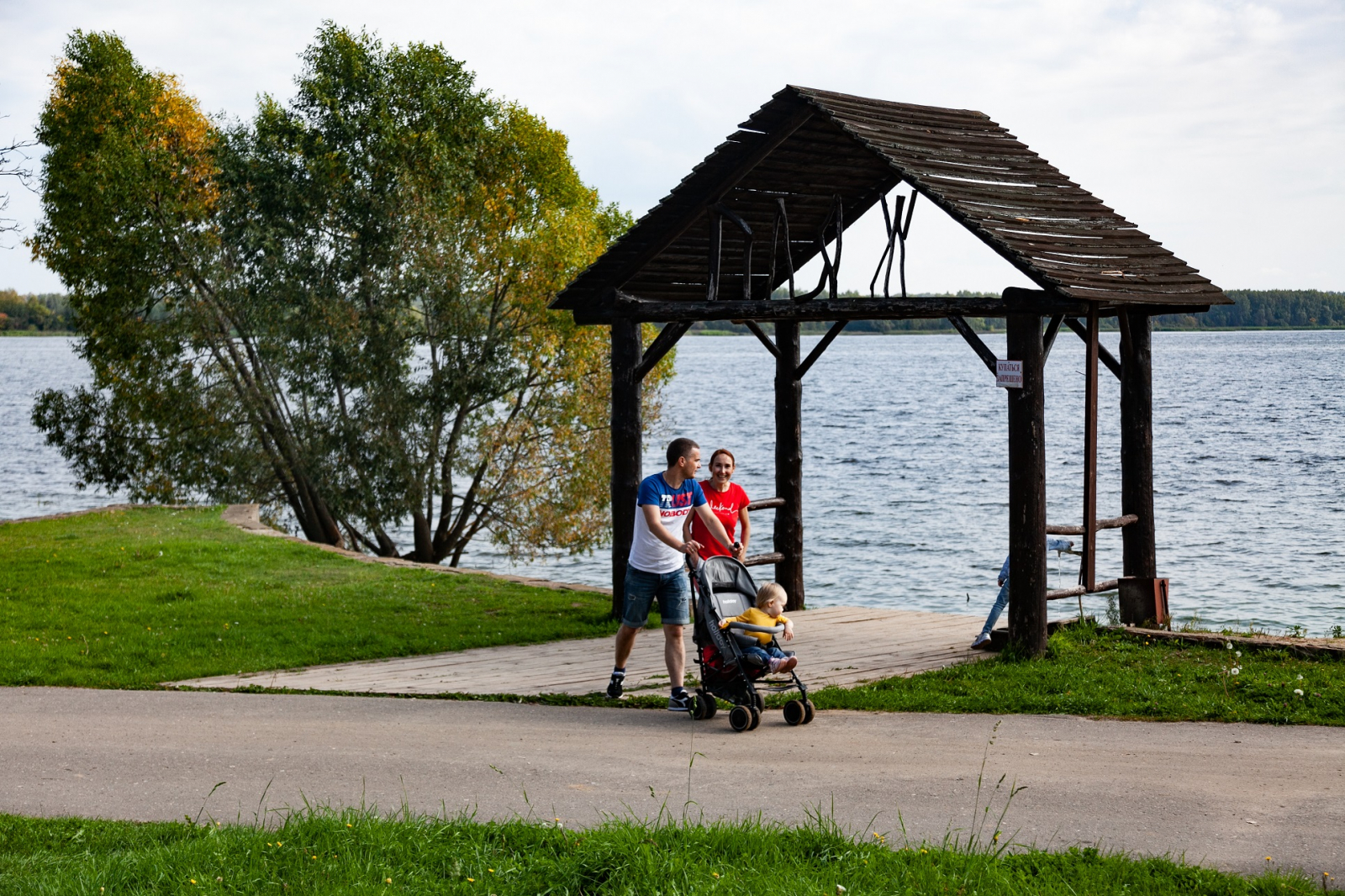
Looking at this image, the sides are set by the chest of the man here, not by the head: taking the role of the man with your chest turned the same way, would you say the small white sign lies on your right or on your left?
on your left

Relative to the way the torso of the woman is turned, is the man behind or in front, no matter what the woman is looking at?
in front

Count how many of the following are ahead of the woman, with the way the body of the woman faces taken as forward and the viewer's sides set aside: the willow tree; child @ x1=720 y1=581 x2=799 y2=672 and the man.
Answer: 2

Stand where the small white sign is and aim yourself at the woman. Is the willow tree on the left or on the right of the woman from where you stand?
right

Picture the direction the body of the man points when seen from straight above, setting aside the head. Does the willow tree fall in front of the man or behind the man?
behind

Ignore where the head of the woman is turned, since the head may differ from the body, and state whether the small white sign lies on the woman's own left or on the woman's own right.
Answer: on the woman's own left

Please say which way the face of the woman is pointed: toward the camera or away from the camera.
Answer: toward the camera

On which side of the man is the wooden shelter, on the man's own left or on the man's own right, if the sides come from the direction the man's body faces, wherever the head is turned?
on the man's own left

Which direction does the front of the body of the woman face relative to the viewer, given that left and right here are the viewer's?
facing the viewer

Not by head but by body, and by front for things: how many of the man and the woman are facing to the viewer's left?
0

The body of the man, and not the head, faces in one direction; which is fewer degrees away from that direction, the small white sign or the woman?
the small white sign

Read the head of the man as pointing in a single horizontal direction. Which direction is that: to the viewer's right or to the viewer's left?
to the viewer's right

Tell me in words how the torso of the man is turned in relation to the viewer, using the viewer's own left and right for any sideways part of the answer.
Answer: facing the viewer and to the right of the viewer

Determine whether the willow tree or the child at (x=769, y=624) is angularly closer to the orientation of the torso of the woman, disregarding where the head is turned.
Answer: the child
